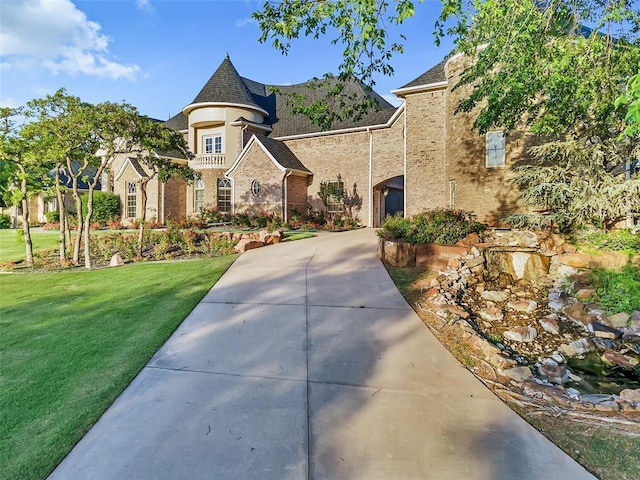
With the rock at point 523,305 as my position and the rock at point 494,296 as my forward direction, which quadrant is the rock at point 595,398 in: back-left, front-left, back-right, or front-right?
back-left

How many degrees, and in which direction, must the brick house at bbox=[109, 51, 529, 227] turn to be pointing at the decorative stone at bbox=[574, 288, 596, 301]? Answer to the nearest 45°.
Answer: approximately 45° to its left

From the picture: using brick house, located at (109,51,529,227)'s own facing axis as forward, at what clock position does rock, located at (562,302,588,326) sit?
The rock is roughly at 10 o'clock from the brick house.

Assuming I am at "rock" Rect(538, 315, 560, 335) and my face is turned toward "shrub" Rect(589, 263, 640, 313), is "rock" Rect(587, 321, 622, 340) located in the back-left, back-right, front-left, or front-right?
front-right

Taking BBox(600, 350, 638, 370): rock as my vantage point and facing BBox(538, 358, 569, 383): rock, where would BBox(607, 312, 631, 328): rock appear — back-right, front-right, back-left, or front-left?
back-right

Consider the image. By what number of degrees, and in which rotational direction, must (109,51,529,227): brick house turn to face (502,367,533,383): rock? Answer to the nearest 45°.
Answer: approximately 45° to its left

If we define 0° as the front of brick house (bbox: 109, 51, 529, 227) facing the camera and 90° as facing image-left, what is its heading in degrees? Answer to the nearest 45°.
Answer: approximately 45°

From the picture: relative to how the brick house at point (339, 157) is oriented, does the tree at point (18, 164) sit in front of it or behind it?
in front

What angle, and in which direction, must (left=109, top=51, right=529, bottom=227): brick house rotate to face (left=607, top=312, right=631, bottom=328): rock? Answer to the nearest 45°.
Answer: approximately 45° to its left

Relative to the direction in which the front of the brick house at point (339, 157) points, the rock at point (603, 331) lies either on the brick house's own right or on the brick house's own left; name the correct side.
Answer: on the brick house's own left

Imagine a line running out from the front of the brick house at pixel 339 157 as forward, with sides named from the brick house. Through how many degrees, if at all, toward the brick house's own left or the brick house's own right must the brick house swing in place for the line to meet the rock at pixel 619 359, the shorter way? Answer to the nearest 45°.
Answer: approximately 45° to the brick house's own left

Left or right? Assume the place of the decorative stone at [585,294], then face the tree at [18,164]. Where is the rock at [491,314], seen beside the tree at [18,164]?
left

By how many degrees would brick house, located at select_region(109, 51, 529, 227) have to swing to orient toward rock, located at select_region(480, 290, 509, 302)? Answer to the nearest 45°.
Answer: approximately 45° to its left

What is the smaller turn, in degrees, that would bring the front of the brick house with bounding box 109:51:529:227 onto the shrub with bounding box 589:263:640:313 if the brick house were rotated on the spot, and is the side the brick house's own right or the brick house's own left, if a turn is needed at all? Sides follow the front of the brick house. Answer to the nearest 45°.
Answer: approximately 45° to the brick house's own left

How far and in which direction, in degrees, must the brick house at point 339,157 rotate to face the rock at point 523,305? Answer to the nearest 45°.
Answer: approximately 45° to its left

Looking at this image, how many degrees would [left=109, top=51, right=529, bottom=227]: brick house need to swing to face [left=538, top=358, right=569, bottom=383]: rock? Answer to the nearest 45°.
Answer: approximately 45° to its left
